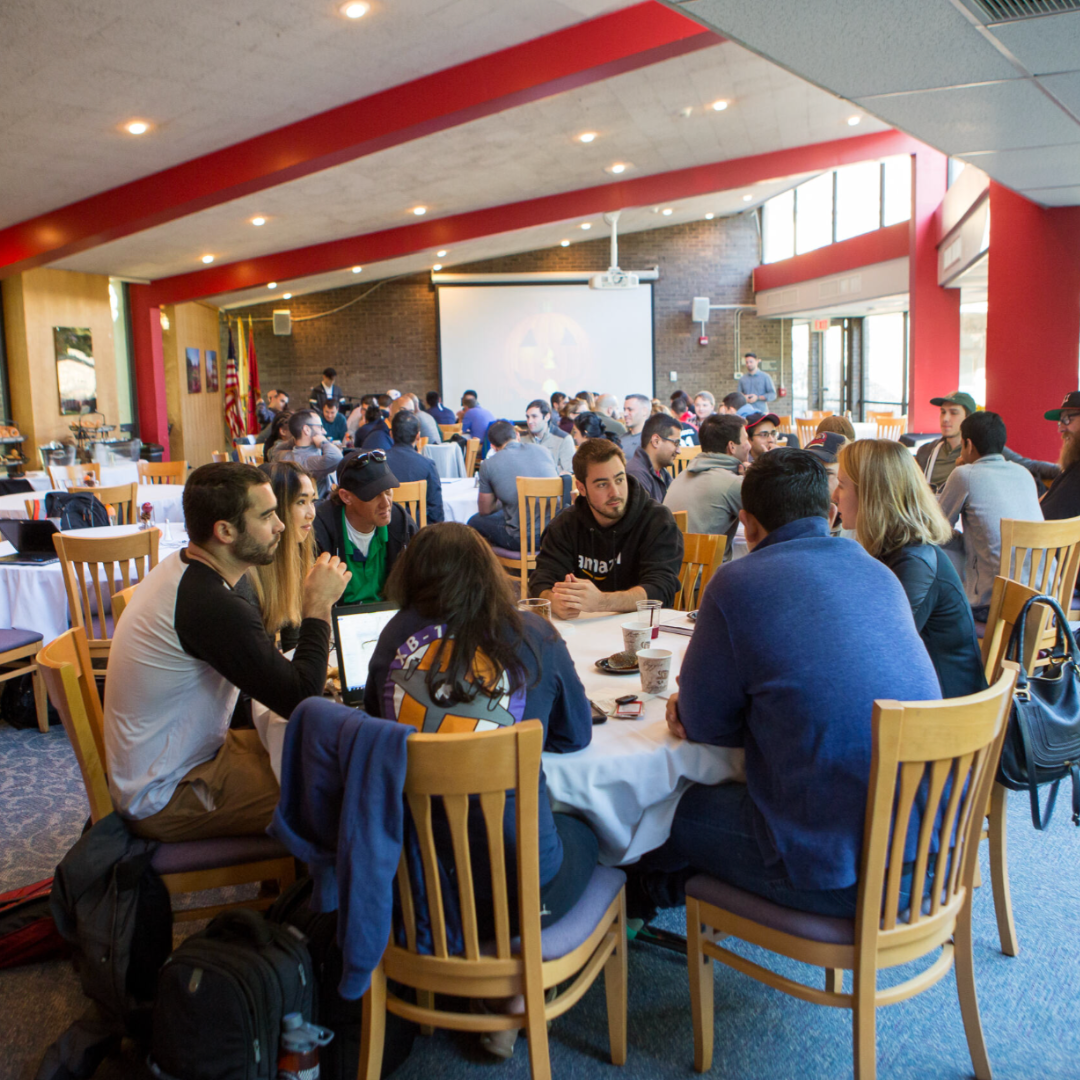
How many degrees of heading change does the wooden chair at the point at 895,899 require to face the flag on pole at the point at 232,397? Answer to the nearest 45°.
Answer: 0° — it already faces it

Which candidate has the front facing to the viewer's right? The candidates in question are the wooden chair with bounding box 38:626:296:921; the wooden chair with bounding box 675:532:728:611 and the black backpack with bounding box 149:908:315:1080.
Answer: the wooden chair with bounding box 38:626:296:921

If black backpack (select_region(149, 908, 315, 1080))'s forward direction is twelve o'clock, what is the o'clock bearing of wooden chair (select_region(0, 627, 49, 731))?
The wooden chair is roughly at 4 o'clock from the black backpack.

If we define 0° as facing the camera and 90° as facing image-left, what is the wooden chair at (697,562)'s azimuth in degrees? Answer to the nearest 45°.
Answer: approximately 45°

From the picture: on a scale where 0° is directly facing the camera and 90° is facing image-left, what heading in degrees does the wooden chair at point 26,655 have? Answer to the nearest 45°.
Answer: approximately 225°

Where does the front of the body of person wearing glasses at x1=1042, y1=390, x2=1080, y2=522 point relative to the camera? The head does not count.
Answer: to the viewer's left

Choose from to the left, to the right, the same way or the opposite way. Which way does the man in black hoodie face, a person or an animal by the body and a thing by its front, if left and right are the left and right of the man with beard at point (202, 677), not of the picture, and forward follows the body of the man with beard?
to the right

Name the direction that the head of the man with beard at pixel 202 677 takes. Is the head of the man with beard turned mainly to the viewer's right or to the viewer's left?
to the viewer's right

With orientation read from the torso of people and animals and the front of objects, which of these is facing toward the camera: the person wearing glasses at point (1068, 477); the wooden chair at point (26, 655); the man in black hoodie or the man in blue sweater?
the man in black hoodie

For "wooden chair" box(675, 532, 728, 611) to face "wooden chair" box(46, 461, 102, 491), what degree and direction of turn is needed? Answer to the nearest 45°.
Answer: approximately 90° to its right

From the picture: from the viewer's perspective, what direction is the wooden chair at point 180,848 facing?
to the viewer's right
